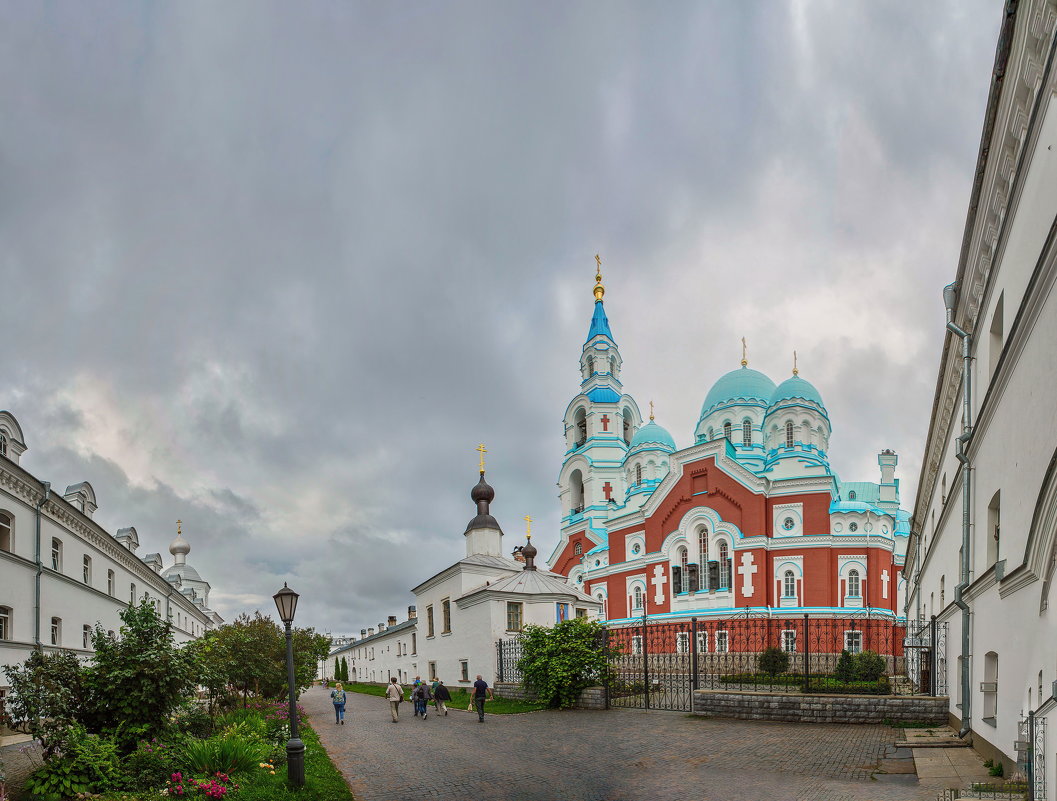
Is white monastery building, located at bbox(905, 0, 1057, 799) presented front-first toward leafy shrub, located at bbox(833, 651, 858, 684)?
no

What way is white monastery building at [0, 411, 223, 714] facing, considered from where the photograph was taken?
facing the viewer and to the right of the viewer

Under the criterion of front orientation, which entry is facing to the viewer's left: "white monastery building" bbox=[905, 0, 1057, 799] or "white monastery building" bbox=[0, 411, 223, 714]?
"white monastery building" bbox=[905, 0, 1057, 799]

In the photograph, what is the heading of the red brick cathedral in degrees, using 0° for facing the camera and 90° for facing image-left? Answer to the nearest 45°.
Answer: approximately 135°

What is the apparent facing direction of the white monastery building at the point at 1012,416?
to the viewer's left

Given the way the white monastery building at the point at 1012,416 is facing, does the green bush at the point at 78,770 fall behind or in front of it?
in front

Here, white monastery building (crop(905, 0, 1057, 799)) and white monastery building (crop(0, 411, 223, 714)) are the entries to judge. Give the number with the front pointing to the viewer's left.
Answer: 1

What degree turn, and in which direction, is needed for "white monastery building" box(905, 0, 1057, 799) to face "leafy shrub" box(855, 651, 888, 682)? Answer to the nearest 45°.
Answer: approximately 90° to its right

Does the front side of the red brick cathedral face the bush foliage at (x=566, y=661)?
no
